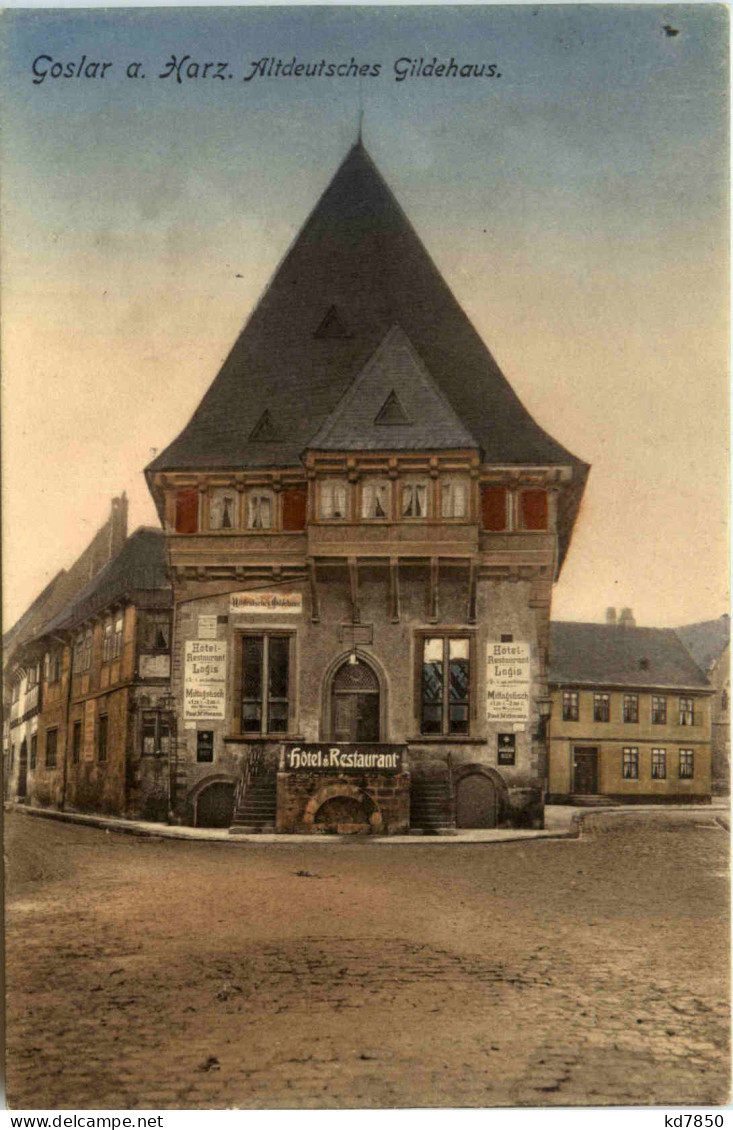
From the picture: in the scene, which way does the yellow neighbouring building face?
toward the camera

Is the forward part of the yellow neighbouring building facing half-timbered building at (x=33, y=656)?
no

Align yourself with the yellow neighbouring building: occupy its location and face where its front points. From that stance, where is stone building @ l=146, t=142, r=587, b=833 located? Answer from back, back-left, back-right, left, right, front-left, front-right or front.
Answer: right

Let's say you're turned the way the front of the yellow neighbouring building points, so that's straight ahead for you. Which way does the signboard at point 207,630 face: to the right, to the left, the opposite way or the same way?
the same way

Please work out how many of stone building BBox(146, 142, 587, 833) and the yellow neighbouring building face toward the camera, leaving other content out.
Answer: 2

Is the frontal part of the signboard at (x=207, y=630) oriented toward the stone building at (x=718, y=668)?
no

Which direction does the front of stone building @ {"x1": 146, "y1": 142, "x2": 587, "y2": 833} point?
toward the camera

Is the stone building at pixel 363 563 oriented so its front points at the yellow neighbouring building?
no

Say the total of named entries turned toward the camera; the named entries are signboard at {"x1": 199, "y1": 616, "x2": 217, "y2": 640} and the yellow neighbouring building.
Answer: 2
